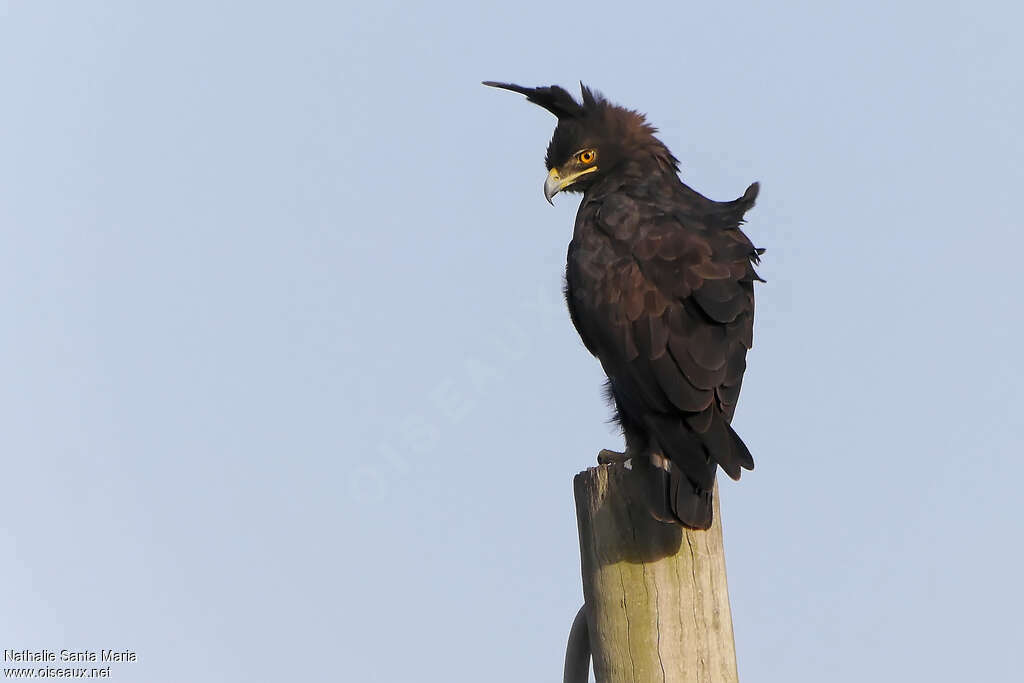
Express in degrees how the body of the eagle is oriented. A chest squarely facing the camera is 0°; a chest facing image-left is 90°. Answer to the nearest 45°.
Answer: approximately 135°
